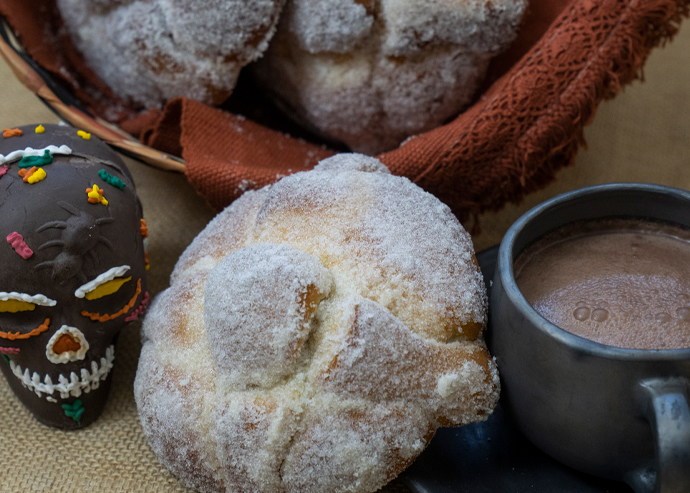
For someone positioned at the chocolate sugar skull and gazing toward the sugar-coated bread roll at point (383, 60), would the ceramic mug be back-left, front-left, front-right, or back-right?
front-right

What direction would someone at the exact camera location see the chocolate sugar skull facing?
facing the viewer
